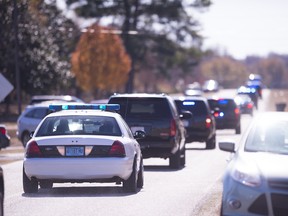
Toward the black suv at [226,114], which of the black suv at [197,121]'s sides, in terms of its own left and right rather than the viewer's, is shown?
front

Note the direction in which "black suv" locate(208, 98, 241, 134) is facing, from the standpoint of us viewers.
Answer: facing away from the viewer

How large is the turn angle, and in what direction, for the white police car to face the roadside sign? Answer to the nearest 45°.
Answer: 0° — it already faces it

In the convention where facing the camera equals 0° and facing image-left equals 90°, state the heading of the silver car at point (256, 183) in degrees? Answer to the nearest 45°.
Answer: approximately 0°

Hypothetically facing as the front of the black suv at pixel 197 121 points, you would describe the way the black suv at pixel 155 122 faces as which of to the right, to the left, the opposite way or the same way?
the same way

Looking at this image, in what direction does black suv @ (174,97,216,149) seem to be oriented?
away from the camera

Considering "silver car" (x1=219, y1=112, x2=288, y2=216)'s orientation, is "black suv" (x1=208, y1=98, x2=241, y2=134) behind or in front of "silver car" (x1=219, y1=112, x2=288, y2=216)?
behind

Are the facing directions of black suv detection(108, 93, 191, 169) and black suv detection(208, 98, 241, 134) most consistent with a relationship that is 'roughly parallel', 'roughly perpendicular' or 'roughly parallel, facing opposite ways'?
roughly parallel

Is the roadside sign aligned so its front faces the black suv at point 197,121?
no

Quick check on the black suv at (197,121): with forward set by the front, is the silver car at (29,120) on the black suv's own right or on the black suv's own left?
on the black suv's own left

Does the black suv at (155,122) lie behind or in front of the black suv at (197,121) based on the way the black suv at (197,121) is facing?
behind

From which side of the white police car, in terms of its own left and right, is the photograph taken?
back

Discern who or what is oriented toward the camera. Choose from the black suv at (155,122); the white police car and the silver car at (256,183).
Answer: the silver car

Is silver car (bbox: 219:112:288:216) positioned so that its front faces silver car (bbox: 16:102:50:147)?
no

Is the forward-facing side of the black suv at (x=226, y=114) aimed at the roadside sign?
no
